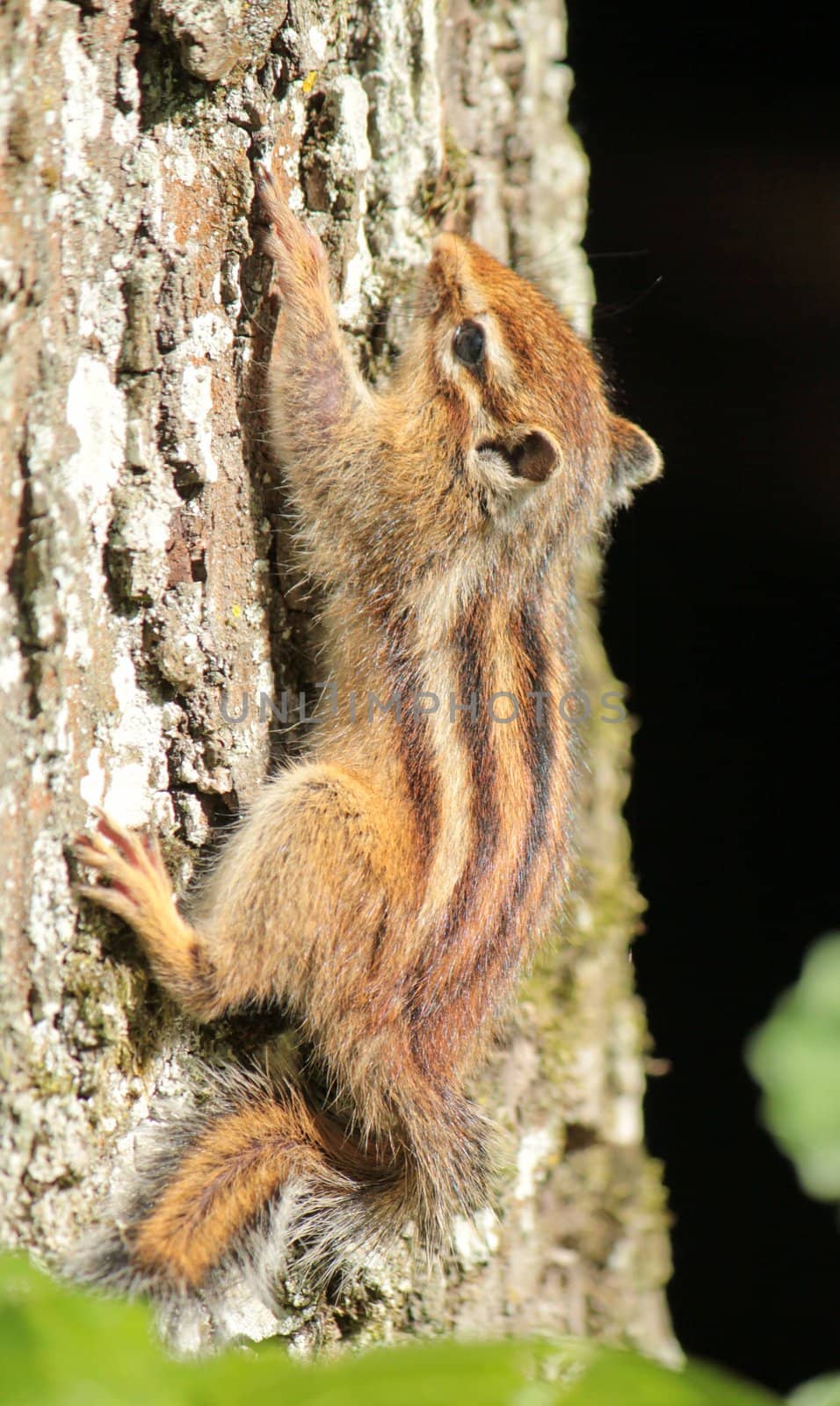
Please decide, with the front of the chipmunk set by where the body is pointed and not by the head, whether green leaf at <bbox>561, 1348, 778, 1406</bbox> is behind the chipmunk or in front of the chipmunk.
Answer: behind

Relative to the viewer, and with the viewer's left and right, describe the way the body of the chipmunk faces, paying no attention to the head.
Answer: facing away from the viewer and to the left of the viewer
